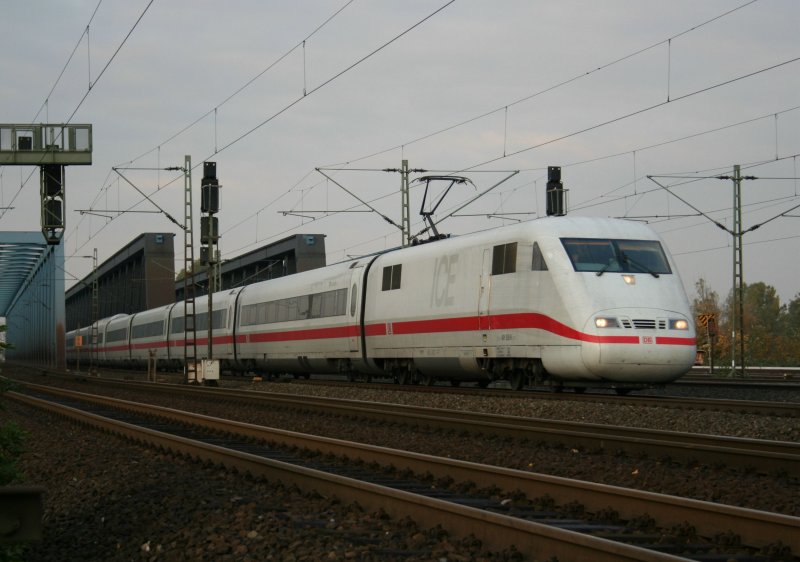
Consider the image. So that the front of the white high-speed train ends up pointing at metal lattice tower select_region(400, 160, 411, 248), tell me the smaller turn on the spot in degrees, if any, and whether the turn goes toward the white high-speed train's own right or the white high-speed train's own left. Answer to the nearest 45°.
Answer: approximately 135° to the white high-speed train's own left

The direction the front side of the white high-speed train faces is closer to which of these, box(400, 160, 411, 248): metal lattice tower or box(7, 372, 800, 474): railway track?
the railway track

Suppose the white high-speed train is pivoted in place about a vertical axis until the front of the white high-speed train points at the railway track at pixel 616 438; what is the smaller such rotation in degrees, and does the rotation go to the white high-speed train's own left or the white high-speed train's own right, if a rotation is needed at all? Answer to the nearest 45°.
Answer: approximately 45° to the white high-speed train's own right

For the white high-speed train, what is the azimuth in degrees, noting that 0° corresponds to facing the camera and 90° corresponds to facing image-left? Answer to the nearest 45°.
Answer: approximately 315°

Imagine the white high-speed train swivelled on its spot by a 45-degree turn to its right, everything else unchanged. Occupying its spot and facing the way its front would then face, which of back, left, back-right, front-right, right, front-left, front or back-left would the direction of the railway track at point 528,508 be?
front
